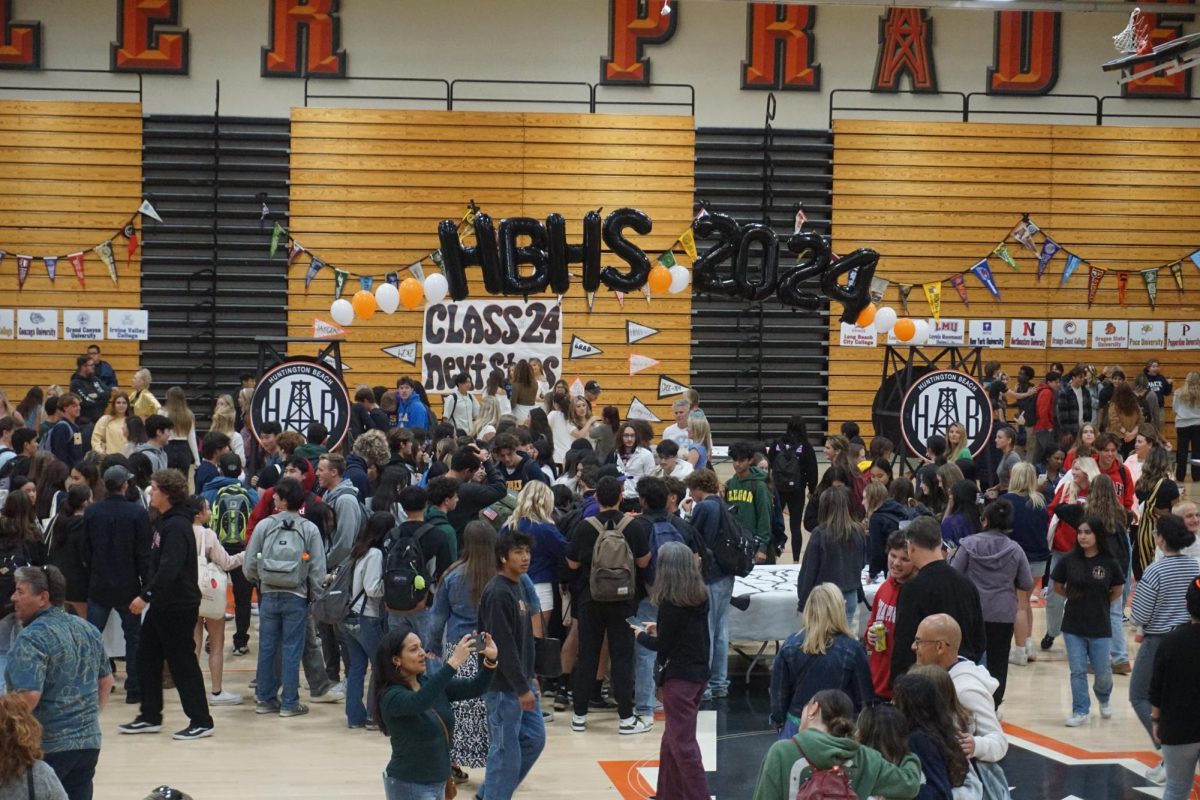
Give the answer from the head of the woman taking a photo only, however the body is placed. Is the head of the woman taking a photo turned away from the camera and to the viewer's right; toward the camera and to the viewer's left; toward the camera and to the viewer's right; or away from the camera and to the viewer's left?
toward the camera and to the viewer's right

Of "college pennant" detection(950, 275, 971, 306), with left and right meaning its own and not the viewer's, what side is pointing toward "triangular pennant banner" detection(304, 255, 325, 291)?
right

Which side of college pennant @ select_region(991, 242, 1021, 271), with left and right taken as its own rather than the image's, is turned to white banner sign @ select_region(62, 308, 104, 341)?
right

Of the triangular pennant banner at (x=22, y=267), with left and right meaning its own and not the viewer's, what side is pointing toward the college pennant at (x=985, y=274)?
left

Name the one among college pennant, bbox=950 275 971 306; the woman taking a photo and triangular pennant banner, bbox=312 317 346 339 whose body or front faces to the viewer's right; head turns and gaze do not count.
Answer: the woman taking a photo

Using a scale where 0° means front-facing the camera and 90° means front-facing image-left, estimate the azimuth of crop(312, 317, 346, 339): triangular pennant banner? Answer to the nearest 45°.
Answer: approximately 0°

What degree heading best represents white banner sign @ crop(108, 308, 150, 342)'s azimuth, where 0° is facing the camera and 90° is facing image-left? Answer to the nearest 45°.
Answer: approximately 0°

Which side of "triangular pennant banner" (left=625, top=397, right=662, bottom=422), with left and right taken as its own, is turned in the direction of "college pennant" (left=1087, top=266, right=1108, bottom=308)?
left

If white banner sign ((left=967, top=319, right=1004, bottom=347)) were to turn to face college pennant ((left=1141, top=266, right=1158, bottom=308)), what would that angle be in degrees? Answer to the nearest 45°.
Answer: approximately 90° to its left
